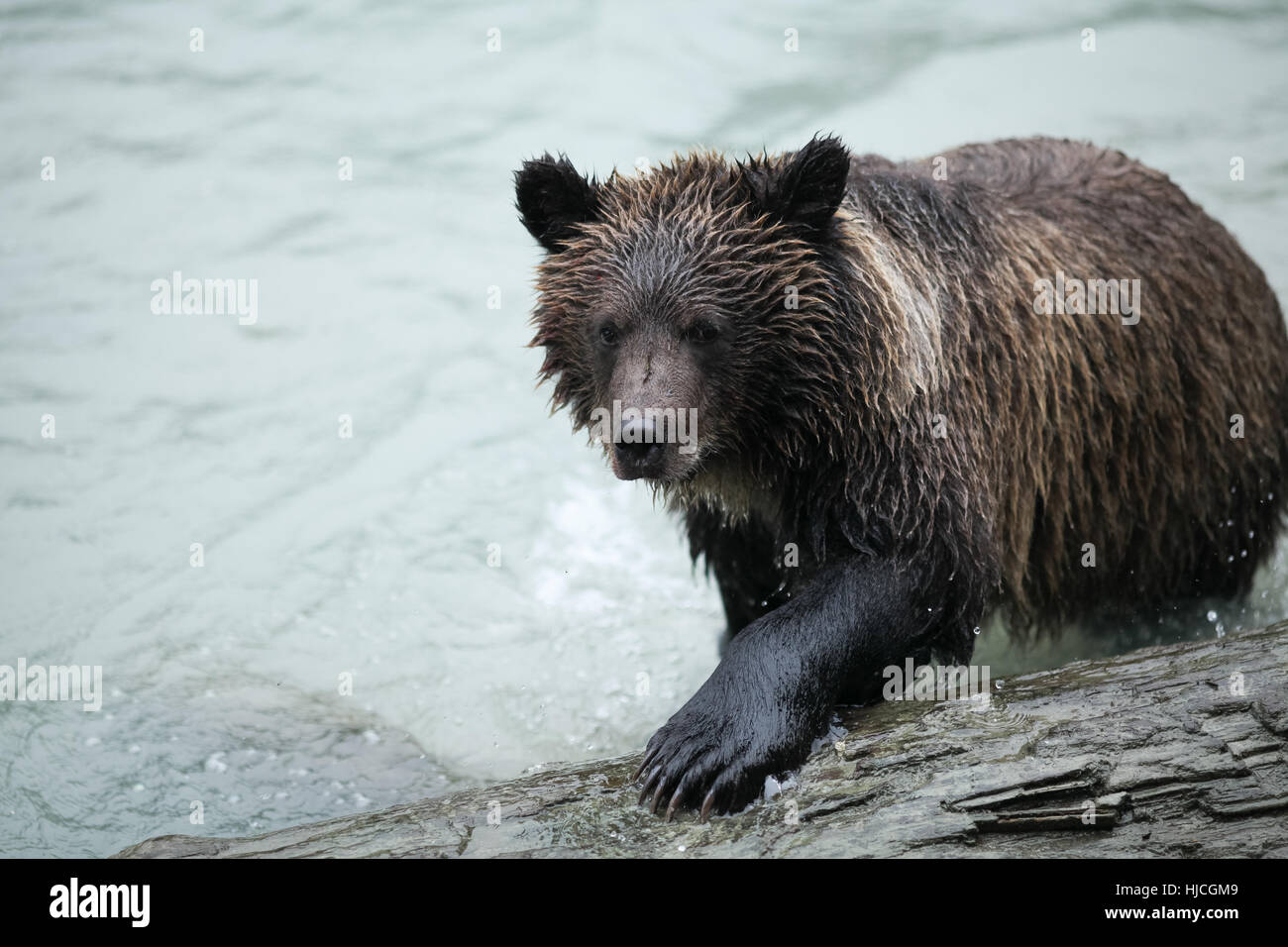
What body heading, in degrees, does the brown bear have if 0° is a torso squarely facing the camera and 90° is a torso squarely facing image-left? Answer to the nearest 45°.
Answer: approximately 45°
